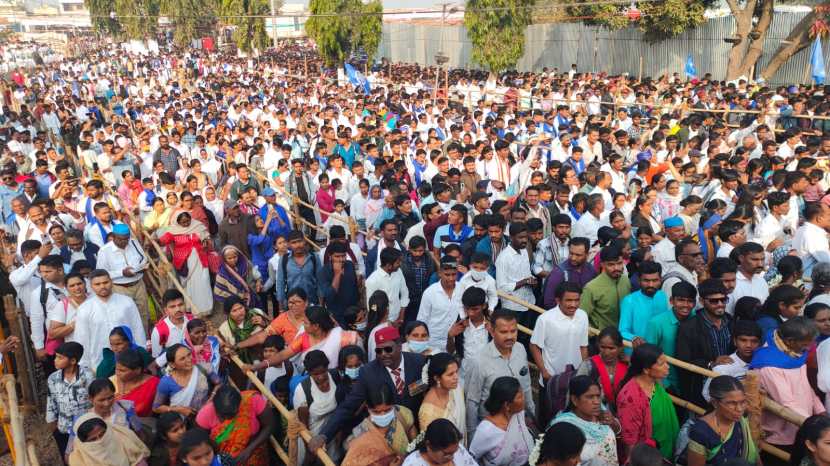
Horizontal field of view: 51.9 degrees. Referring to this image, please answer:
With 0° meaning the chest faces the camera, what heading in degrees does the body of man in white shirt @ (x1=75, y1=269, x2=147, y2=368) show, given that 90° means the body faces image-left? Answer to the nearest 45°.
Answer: approximately 0°

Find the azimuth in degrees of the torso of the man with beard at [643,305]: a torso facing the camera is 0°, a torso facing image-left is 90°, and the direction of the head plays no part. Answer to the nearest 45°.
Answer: approximately 0°

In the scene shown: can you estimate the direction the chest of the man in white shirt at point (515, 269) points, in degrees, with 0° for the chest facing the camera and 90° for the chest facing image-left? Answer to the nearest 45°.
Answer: approximately 315°

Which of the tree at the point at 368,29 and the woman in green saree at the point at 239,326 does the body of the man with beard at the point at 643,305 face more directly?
the woman in green saree

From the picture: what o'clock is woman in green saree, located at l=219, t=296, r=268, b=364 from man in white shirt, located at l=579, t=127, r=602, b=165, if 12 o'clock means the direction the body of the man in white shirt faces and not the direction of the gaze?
The woman in green saree is roughly at 2 o'clock from the man in white shirt.

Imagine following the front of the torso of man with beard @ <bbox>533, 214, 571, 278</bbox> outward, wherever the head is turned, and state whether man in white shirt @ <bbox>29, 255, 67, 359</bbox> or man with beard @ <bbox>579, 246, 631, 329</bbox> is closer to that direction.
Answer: the man with beard
